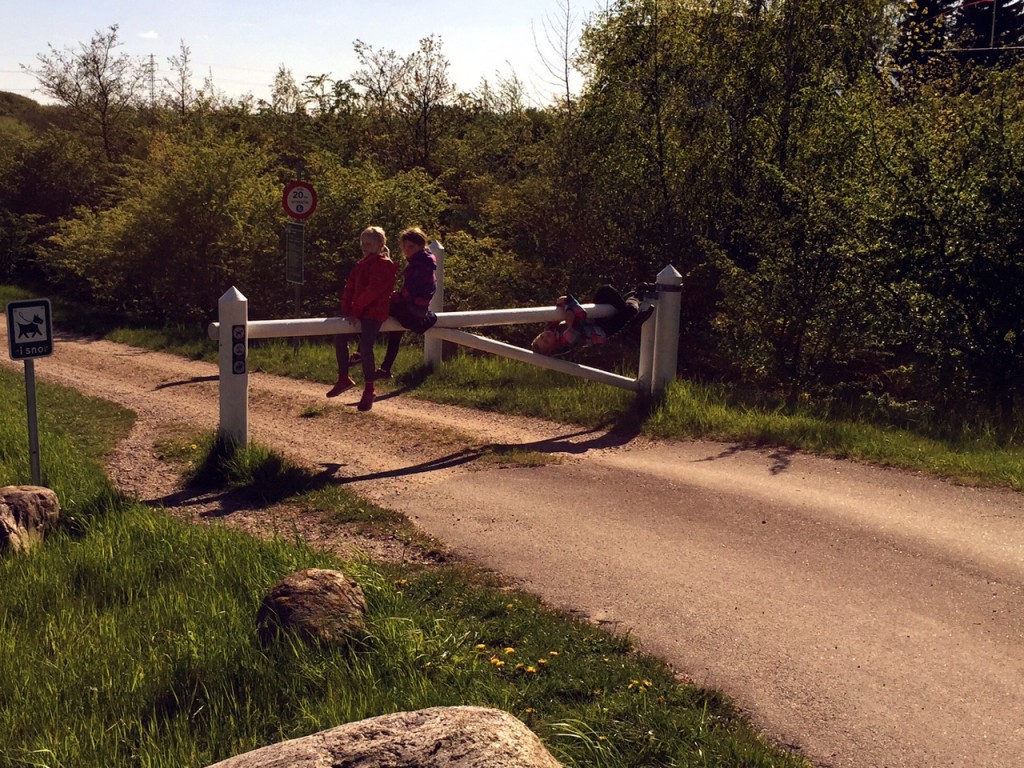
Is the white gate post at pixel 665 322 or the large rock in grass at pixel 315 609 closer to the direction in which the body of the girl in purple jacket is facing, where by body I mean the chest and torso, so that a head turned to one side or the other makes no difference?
the large rock in grass

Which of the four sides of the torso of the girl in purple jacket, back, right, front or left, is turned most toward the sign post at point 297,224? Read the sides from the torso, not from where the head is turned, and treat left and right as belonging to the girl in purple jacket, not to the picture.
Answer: right

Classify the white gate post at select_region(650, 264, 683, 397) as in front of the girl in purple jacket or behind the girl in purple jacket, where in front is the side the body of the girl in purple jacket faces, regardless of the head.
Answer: behind

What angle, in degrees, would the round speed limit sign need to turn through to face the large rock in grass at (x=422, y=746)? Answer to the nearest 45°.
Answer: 0° — it already faces it

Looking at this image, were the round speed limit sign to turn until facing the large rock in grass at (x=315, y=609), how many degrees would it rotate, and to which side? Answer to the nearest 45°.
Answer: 0° — it already faces it

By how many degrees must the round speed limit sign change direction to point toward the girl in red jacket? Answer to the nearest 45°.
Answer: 0° — it already faces them

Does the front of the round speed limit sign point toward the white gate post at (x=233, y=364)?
yes

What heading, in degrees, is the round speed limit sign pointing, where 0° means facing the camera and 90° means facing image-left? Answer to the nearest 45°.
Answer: approximately 0°

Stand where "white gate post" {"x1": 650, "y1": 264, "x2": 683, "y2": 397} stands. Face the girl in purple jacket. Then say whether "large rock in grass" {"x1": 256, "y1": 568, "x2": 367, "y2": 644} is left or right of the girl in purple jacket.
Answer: left
